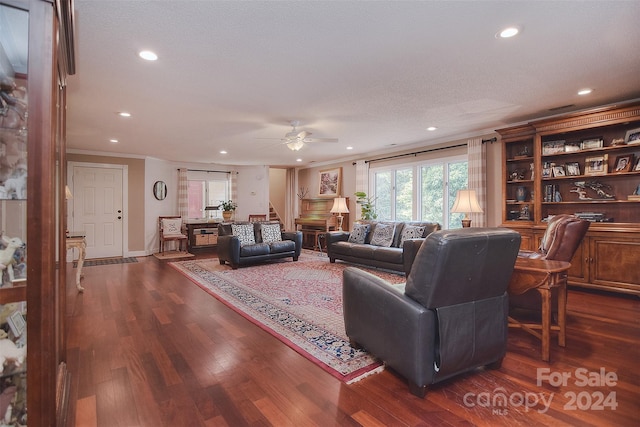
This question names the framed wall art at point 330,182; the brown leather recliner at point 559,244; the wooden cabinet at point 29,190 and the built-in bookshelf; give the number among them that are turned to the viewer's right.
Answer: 1

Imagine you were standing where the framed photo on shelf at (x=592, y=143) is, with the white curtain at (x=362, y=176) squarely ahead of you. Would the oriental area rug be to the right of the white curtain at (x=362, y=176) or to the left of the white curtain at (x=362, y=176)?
left

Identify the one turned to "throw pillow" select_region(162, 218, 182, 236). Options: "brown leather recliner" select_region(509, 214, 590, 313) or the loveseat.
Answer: the brown leather recliner

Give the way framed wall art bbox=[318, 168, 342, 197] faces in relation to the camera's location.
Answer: facing the viewer and to the left of the viewer

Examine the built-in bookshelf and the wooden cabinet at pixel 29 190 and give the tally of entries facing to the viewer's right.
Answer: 1

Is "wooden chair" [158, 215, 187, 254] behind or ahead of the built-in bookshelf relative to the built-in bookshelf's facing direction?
ahead

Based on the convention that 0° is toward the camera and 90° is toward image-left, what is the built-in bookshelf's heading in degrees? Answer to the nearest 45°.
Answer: approximately 45°

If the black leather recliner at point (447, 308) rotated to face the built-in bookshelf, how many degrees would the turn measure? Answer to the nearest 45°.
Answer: approximately 90° to its right

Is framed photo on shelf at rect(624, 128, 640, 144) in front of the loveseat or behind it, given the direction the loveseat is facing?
in front

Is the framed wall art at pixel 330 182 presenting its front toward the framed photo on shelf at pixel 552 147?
no

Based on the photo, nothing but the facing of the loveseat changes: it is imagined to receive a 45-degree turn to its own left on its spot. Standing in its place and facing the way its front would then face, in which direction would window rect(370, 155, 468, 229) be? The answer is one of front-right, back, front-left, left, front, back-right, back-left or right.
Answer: front

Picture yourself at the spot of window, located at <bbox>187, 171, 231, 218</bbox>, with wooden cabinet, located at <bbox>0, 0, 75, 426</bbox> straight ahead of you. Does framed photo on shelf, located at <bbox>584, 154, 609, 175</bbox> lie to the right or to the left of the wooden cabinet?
left

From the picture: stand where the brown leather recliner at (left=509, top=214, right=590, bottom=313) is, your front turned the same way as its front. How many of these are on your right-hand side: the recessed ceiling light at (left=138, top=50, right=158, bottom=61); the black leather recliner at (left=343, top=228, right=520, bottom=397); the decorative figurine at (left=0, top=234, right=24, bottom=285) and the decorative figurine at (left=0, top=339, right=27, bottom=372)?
0

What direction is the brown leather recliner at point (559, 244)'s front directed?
to the viewer's left

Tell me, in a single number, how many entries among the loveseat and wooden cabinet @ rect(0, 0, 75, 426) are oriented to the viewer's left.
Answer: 0

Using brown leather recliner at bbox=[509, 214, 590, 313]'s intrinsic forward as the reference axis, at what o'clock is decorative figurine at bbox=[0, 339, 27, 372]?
The decorative figurine is roughly at 10 o'clock from the brown leather recliner.

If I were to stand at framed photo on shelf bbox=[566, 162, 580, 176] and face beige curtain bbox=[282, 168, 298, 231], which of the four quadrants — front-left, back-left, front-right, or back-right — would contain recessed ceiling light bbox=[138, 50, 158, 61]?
front-left

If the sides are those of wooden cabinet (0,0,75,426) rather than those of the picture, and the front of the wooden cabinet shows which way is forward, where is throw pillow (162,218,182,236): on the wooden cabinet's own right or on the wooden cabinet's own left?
on the wooden cabinet's own left

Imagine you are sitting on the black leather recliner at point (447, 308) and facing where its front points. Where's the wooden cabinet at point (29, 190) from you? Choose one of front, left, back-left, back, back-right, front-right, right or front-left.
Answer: left

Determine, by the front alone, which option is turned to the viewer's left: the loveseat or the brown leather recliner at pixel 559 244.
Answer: the brown leather recliner

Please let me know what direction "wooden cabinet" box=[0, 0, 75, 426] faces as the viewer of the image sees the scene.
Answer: facing to the right of the viewer
